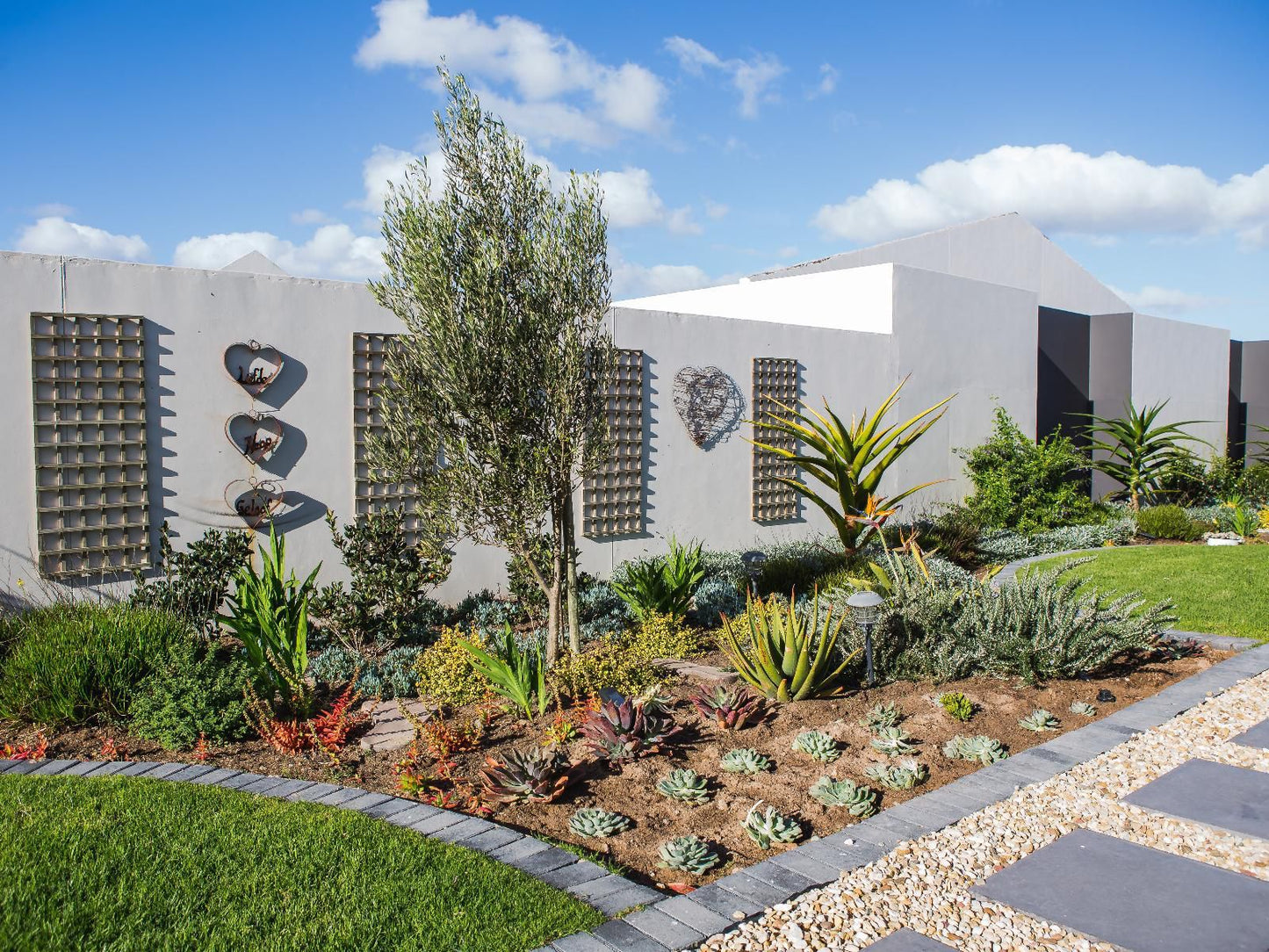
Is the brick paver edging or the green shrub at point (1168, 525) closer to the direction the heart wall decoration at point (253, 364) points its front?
the brick paver edging

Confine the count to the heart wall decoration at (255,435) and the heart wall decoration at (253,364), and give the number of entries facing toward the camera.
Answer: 2

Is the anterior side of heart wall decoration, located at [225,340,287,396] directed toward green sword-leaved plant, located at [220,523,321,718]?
yes

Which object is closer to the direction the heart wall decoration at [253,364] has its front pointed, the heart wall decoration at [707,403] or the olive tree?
the olive tree

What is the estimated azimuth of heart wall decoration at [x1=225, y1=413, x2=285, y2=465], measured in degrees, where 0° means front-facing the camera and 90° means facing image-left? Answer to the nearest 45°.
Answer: approximately 0°

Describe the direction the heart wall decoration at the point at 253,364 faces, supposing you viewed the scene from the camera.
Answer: facing the viewer

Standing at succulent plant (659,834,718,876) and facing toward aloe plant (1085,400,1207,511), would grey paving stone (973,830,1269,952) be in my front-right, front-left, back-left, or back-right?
front-right

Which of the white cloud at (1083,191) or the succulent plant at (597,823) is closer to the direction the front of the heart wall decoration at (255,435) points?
the succulent plant

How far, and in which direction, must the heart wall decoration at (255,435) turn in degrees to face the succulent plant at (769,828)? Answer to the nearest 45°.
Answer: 0° — it already faces it

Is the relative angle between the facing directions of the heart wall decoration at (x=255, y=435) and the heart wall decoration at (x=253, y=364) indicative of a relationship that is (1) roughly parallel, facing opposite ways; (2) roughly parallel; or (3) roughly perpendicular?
roughly parallel

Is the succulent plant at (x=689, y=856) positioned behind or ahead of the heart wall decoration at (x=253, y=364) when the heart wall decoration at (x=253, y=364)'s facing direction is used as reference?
ahead

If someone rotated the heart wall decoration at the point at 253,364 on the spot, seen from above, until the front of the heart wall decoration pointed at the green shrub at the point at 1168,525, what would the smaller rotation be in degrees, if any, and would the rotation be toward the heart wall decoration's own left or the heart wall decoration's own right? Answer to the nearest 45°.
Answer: approximately 90° to the heart wall decoration's own left

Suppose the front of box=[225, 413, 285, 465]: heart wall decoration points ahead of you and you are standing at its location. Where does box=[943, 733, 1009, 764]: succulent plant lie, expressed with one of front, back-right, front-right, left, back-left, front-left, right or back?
front-left

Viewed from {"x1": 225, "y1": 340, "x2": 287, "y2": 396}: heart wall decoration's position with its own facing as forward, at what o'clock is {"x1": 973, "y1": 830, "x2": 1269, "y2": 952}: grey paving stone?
The grey paving stone is roughly at 11 o'clock from the heart wall decoration.

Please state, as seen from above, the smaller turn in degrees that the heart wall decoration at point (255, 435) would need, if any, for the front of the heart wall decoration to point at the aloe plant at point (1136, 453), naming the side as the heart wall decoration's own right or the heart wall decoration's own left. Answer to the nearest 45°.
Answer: approximately 90° to the heart wall decoration's own left

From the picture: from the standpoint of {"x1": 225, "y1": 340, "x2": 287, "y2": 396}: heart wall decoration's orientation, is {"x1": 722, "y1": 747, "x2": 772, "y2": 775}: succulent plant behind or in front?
in front

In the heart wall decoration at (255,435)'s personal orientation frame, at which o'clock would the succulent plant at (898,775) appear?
The succulent plant is roughly at 11 o'clock from the heart wall decoration.
